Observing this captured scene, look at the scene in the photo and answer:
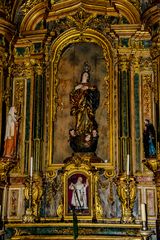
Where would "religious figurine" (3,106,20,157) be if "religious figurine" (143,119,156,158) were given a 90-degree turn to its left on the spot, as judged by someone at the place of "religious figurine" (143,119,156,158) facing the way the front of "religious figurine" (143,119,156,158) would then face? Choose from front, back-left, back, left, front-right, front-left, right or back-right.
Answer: back-right

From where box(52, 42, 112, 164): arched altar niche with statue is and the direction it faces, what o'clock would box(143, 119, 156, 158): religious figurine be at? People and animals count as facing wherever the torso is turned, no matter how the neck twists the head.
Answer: The religious figurine is roughly at 10 o'clock from the arched altar niche with statue.

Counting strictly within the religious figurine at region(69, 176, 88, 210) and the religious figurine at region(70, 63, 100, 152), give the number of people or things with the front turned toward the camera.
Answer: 2

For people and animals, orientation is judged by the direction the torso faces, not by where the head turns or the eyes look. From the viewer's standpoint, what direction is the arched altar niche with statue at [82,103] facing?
toward the camera

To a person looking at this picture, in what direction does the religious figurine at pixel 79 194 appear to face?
facing the viewer

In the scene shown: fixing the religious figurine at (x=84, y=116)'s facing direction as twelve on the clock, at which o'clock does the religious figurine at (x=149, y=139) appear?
the religious figurine at (x=149, y=139) is roughly at 10 o'clock from the religious figurine at (x=84, y=116).

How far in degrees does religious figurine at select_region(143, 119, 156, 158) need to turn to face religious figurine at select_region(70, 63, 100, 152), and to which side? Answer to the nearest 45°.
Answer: approximately 45° to its right

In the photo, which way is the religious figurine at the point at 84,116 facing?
toward the camera

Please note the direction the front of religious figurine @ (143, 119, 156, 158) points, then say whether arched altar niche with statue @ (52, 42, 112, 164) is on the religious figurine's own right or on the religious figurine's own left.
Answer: on the religious figurine's own right

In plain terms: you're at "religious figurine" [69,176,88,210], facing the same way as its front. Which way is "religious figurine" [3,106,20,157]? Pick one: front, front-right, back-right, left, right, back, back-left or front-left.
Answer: right

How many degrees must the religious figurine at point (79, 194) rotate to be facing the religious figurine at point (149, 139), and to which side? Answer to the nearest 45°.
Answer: approximately 90° to its left

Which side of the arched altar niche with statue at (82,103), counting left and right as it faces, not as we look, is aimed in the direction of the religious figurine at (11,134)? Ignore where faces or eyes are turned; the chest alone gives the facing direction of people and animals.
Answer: right

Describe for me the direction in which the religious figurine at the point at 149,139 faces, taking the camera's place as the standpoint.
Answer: facing the viewer and to the left of the viewer

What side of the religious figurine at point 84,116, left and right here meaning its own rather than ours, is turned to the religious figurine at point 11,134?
right
